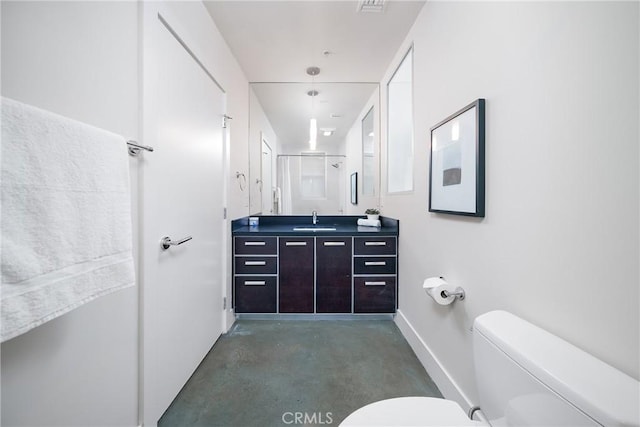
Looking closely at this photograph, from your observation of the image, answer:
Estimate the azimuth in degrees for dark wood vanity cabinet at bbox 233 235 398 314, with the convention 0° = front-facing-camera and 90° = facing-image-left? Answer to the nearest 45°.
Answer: approximately 0°

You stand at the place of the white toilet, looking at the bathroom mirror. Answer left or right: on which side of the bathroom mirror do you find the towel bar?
left

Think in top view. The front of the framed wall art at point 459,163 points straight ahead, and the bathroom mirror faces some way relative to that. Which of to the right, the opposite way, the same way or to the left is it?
to the left

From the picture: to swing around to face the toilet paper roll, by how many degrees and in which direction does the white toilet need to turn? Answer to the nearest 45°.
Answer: approximately 90° to its right

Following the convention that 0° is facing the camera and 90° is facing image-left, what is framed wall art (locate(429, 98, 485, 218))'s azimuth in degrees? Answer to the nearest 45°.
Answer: approximately 45°

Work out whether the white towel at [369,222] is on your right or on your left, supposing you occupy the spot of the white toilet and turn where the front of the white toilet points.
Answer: on your right

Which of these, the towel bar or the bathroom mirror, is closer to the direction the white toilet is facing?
the towel bar

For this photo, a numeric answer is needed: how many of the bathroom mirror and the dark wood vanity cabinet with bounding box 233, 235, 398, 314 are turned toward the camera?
2

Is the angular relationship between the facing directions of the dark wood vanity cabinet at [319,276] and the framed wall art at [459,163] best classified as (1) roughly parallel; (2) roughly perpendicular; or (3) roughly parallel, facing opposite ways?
roughly perpendicular

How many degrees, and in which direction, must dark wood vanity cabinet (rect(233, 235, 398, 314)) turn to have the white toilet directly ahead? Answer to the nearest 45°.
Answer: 0° — it already faces it

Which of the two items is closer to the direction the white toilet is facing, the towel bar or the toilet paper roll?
the towel bar
